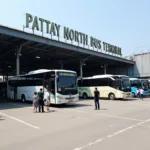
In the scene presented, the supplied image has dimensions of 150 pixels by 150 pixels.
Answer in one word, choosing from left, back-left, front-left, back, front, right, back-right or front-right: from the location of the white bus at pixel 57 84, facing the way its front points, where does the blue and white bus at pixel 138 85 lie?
left

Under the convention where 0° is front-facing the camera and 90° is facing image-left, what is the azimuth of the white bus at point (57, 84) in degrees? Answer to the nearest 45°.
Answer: approximately 315°

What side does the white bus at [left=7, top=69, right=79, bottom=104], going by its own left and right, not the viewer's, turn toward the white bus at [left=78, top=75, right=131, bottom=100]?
left

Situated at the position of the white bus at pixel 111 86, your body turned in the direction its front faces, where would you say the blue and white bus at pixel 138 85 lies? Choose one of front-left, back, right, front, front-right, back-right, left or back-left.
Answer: left

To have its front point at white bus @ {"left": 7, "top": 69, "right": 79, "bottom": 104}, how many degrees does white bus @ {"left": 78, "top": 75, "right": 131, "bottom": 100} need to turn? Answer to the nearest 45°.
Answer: approximately 90° to its right
